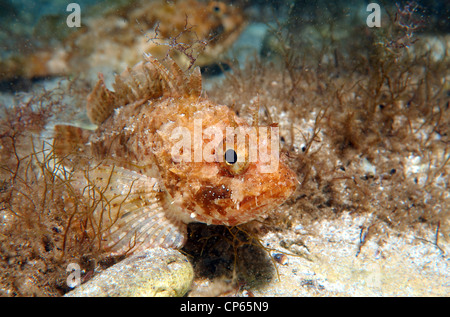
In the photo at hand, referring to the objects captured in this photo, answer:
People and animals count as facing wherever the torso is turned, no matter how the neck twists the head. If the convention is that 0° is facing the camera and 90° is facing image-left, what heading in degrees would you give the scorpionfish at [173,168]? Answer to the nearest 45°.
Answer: approximately 315°

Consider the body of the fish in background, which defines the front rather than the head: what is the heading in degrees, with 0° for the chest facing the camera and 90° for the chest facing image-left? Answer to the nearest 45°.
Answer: approximately 270°

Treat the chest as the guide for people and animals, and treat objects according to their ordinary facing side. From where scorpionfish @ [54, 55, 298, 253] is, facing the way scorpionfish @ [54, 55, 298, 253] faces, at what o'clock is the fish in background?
The fish in background is roughly at 7 o'clock from the scorpionfish.
